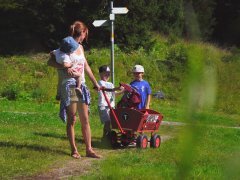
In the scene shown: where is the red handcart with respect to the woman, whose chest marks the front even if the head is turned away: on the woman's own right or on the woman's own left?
on the woman's own left

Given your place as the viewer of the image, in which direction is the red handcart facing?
facing the viewer and to the left of the viewer

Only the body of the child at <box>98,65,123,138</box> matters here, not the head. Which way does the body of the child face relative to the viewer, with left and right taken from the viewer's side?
facing the viewer and to the right of the viewer

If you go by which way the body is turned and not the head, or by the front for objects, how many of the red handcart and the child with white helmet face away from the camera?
0

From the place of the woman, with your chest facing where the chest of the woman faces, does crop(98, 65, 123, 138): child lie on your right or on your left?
on your left

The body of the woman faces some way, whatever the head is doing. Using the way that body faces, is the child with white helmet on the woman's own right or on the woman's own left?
on the woman's own left

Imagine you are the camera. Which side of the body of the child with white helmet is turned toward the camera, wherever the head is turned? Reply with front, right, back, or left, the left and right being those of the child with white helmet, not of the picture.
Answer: front

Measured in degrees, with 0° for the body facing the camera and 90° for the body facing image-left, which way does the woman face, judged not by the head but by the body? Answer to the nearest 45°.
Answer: approximately 315°

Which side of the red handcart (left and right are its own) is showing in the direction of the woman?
front
